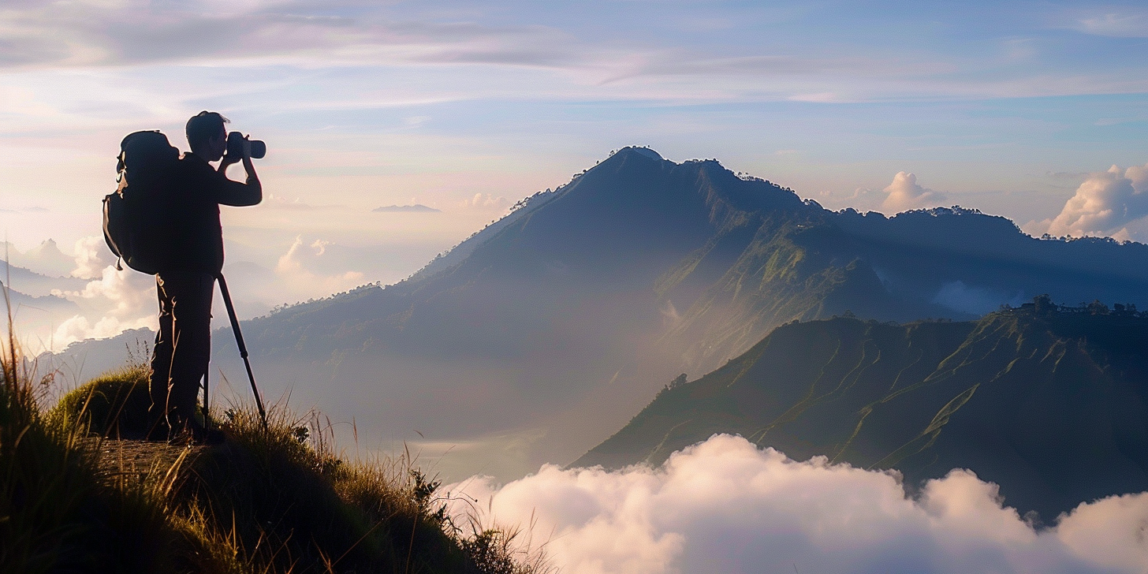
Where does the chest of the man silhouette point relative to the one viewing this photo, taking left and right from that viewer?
facing to the right of the viewer

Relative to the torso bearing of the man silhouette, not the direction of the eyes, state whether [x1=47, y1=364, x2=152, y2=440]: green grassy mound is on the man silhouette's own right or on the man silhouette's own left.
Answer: on the man silhouette's own left
